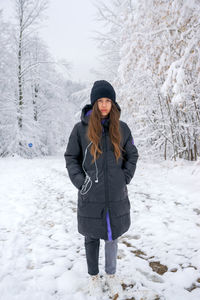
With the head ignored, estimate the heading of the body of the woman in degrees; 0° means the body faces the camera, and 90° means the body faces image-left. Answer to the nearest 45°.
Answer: approximately 0°

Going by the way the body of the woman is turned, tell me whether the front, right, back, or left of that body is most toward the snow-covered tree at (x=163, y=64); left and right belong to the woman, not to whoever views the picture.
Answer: back
